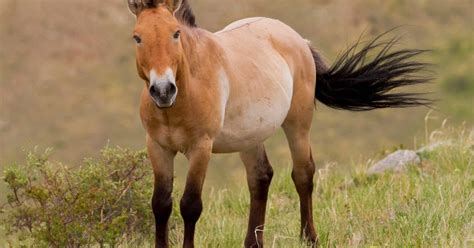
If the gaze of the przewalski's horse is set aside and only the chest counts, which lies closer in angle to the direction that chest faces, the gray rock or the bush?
the bush

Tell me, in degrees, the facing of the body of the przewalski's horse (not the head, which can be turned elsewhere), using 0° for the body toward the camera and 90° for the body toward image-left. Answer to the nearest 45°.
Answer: approximately 45°

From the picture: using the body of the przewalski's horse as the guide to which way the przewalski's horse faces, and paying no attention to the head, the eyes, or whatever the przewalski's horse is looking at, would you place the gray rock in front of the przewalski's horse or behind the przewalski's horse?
behind

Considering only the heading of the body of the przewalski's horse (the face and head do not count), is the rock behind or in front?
behind
